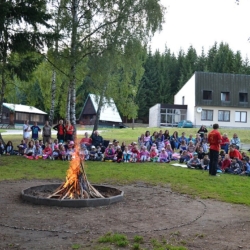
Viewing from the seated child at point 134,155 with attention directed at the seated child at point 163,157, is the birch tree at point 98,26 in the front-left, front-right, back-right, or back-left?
back-left

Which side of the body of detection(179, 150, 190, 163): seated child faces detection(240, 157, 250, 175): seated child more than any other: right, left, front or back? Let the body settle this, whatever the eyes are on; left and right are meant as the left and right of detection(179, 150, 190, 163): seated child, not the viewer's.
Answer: left

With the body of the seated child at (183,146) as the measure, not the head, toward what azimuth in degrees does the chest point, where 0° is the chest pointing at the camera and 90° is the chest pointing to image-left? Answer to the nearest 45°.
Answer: approximately 45°

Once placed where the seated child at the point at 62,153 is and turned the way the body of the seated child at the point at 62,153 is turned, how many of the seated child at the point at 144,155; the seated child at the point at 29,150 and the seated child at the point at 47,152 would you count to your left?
1

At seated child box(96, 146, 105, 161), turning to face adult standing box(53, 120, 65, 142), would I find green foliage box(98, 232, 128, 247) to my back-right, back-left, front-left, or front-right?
back-left

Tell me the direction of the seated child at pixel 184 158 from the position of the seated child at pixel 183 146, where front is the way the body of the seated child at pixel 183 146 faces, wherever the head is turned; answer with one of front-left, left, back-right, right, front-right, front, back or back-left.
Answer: front-left

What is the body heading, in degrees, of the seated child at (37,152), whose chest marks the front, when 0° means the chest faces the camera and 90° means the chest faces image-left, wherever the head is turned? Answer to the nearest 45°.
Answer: approximately 0°

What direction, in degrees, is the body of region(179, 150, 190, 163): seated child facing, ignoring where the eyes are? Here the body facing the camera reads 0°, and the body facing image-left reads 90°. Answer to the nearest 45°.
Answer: approximately 45°

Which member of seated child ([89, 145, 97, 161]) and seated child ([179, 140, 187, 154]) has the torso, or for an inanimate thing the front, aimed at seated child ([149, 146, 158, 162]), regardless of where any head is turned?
seated child ([179, 140, 187, 154])

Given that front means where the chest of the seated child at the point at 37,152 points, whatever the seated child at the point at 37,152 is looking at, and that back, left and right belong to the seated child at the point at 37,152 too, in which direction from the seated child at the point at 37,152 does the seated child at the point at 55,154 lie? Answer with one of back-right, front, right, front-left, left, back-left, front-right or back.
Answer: front-left

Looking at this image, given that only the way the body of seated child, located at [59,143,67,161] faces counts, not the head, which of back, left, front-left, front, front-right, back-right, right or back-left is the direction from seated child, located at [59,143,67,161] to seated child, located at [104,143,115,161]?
left
